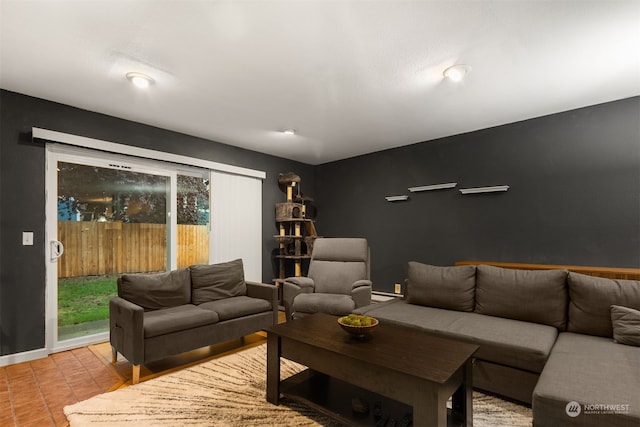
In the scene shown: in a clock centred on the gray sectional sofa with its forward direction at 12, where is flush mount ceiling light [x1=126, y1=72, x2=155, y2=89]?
The flush mount ceiling light is roughly at 1 o'clock from the gray sectional sofa.

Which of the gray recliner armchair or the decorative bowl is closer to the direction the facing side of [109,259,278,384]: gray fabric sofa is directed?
the decorative bowl

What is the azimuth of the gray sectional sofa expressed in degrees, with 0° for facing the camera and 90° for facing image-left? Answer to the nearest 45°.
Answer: approximately 45°

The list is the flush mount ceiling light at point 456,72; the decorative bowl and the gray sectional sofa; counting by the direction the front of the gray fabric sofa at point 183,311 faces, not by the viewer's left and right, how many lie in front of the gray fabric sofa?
3

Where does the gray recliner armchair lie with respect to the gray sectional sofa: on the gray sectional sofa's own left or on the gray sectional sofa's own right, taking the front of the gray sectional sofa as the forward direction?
on the gray sectional sofa's own right

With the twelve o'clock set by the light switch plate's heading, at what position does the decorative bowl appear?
The decorative bowl is roughly at 11 o'clock from the light switch plate.

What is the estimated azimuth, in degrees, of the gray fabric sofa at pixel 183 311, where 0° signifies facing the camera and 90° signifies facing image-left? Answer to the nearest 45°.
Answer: approximately 315°

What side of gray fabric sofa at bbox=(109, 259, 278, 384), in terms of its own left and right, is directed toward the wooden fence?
back
